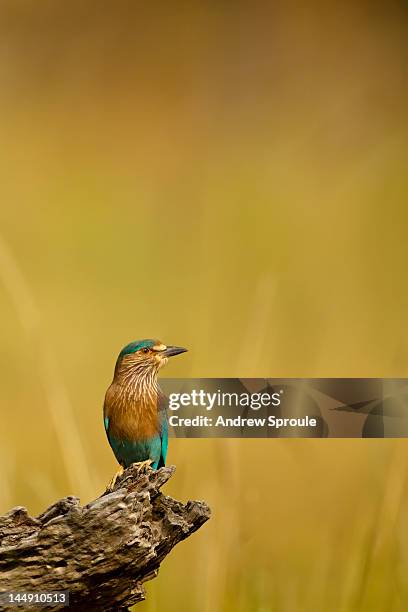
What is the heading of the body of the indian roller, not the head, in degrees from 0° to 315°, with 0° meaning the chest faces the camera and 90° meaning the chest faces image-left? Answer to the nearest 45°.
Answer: approximately 0°
